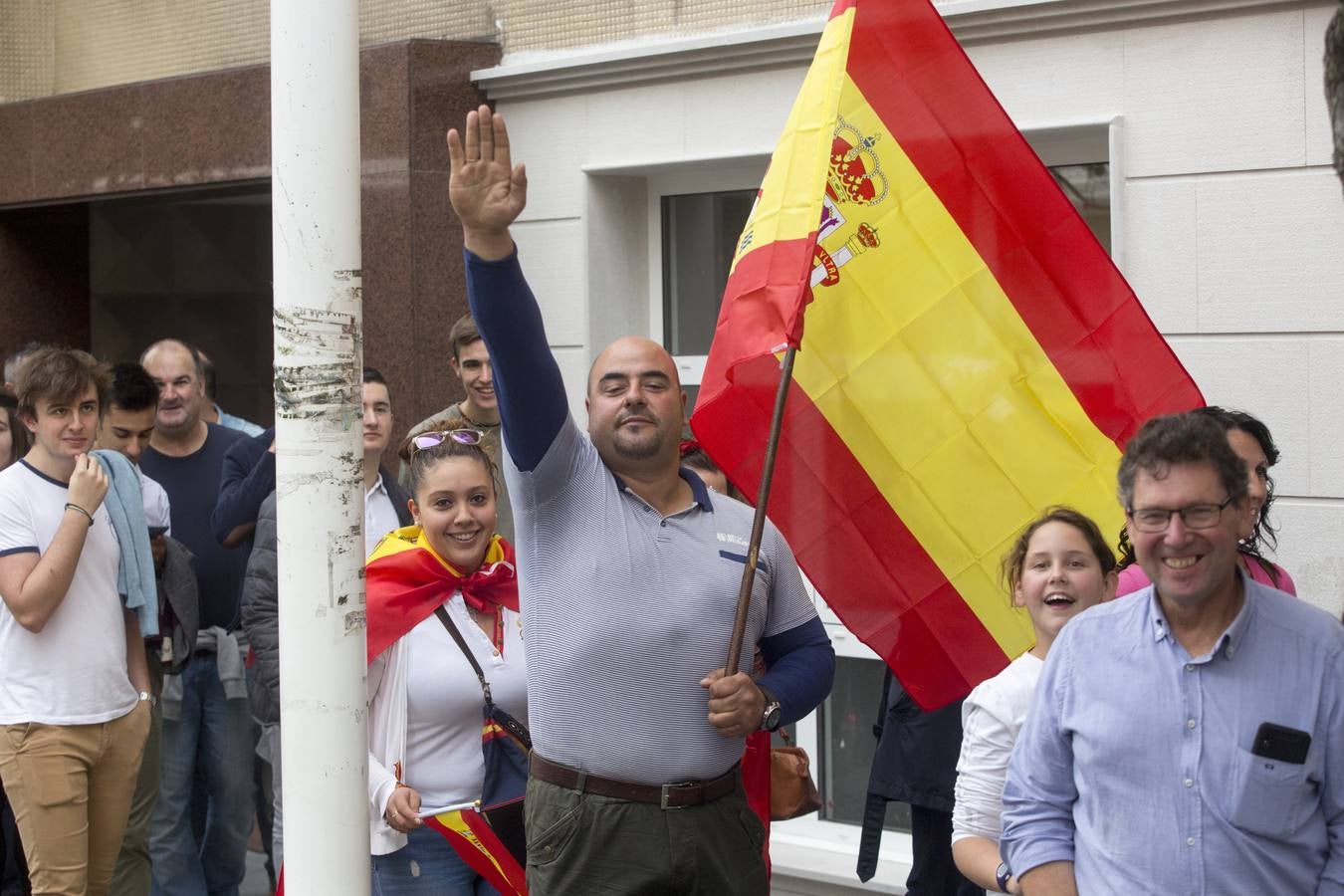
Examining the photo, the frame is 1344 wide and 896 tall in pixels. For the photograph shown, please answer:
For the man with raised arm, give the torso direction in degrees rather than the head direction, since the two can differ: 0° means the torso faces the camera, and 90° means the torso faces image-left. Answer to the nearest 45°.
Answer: approximately 0°

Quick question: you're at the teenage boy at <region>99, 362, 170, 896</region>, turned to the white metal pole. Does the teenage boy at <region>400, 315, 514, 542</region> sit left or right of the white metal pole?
left

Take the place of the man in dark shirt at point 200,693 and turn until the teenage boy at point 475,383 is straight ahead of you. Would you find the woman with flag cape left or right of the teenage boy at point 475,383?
right

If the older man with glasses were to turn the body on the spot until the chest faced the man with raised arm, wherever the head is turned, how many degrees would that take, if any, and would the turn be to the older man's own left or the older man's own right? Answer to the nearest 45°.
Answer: approximately 90° to the older man's own right

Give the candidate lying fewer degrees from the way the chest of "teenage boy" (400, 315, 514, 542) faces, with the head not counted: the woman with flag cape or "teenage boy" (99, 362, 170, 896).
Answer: the woman with flag cape

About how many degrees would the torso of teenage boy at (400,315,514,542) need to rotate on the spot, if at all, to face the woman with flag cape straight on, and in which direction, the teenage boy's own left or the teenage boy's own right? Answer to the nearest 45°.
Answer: approximately 45° to the teenage boy's own right

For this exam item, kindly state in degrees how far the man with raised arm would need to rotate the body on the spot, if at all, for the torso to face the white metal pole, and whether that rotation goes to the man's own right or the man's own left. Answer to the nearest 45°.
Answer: approximately 90° to the man's own right

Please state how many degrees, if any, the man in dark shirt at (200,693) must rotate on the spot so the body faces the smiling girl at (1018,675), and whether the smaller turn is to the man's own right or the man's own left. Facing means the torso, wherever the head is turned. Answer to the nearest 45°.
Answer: approximately 45° to the man's own left

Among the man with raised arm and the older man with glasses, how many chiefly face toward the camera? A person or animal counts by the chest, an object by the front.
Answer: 2
